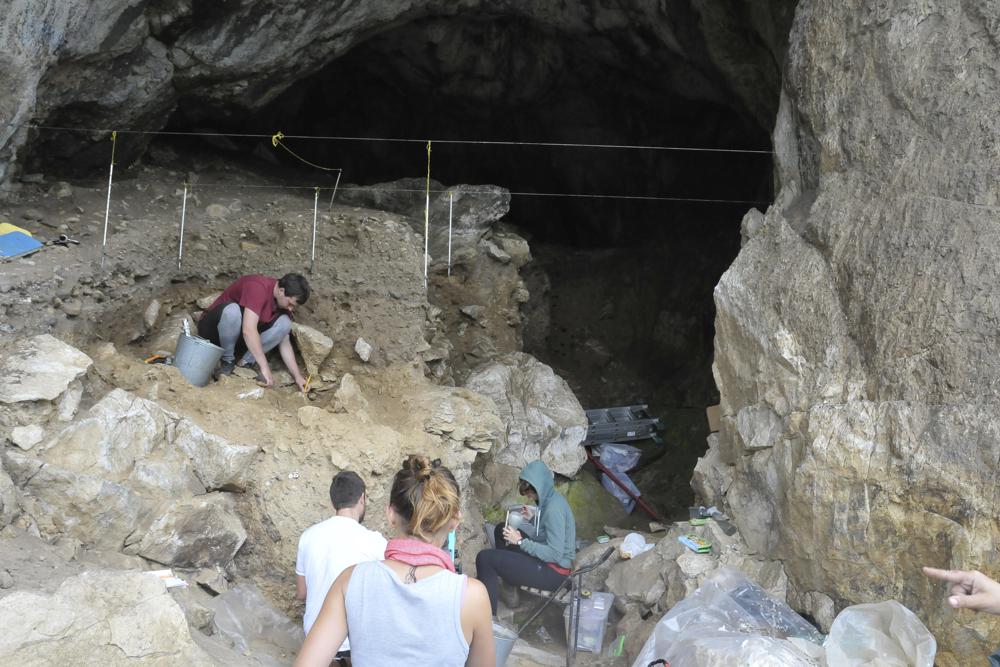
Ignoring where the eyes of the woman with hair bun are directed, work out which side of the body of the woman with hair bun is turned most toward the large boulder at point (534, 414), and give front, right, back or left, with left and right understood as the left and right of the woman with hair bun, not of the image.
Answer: front

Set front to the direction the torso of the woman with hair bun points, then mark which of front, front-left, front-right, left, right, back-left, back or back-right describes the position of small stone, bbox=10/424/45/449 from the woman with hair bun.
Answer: front-left

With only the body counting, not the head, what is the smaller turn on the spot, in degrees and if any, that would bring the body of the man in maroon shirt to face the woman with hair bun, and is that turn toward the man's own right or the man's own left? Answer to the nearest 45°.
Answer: approximately 45° to the man's own right

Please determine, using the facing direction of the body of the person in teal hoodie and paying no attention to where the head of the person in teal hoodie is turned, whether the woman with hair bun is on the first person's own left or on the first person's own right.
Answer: on the first person's own left

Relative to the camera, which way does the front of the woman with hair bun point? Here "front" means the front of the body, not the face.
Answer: away from the camera

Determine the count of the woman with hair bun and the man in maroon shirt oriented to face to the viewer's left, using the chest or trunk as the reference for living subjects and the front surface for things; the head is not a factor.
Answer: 0

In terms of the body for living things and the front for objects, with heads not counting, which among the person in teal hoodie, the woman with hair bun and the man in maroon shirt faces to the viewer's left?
the person in teal hoodie

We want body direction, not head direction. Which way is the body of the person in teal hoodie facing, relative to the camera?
to the viewer's left

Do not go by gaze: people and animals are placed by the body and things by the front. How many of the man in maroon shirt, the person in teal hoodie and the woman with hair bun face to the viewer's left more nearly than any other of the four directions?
1

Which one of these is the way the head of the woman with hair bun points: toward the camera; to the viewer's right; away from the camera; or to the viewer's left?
away from the camera

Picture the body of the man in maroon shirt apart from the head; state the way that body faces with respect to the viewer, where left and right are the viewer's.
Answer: facing the viewer and to the right of the viewer

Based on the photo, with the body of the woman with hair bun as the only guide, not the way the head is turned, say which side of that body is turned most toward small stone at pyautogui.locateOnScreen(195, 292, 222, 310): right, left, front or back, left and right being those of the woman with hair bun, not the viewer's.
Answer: front

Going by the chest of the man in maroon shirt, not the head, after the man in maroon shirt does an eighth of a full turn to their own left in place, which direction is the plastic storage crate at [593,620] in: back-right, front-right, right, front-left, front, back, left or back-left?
front-right

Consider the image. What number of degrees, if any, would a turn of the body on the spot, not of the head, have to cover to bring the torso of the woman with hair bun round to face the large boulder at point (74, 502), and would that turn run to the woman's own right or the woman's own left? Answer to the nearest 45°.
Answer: approximately 45° to the woman's own left

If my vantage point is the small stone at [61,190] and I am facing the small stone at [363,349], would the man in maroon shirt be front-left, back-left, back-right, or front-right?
front-right

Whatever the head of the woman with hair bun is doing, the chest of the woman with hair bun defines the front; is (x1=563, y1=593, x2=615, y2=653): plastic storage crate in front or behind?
in front

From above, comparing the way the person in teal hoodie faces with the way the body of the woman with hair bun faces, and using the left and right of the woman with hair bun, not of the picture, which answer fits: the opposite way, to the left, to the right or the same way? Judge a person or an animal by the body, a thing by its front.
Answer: to the left

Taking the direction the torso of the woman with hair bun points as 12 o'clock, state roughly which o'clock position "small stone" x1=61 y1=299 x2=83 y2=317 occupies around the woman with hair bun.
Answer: The small stone is roughly at 11 o'clock from the woman with hair bun.
